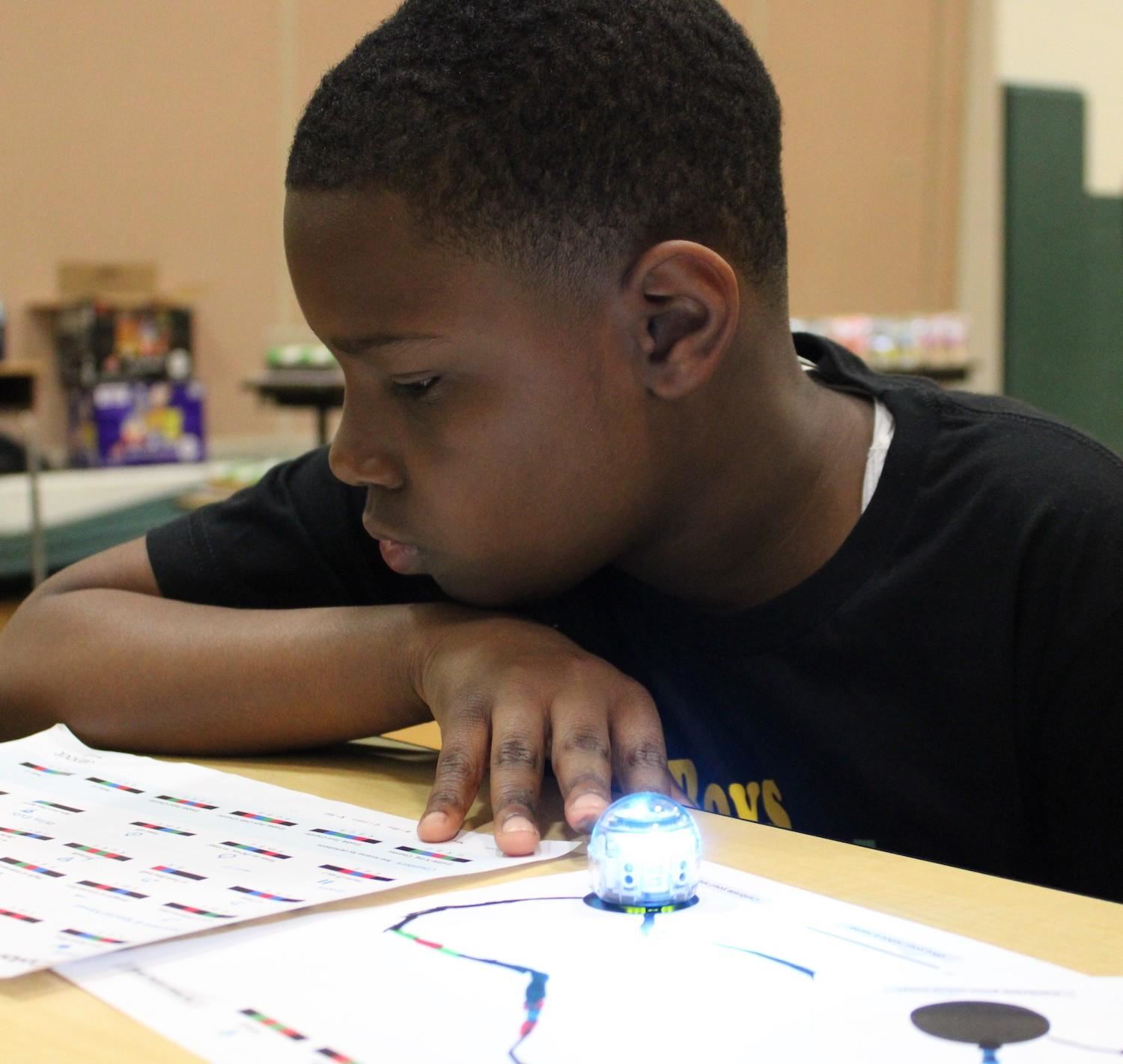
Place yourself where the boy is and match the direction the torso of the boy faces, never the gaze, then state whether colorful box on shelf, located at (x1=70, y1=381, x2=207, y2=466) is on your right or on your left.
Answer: on your right

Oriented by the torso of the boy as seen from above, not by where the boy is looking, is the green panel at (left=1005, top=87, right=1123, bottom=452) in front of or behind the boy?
behind

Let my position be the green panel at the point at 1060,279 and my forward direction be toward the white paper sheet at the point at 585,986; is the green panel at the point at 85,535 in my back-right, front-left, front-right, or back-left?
front-right

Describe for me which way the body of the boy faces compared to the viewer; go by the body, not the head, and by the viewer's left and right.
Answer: facing the viewer and to the left of the viewer

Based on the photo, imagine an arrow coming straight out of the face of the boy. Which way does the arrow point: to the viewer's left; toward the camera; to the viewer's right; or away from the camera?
to the viewer's left

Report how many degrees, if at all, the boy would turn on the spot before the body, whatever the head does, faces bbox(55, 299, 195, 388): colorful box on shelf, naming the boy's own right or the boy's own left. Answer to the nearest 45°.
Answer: approximately 135° to the boy's own right
